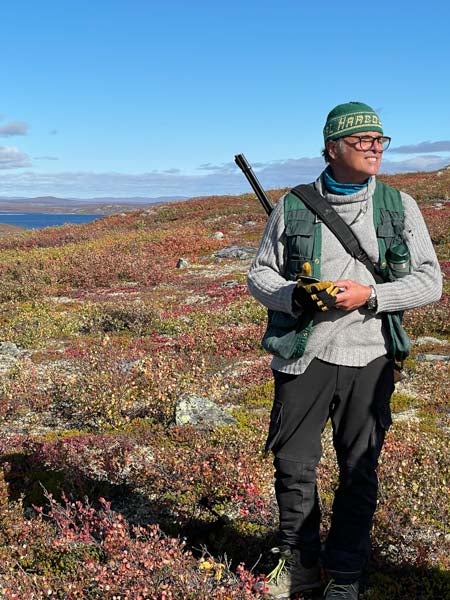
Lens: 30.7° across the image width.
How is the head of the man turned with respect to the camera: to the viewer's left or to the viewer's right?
to the viewer's right

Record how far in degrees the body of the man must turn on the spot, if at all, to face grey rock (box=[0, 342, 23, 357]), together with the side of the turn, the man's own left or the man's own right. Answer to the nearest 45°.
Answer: approximately 135° to the man's own right

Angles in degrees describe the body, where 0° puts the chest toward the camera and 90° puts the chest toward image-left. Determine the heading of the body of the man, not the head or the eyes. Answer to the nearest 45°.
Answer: approximately 0°

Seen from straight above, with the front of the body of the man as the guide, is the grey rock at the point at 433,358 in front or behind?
behind

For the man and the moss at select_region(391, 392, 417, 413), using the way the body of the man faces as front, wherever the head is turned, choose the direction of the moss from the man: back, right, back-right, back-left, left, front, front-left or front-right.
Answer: back

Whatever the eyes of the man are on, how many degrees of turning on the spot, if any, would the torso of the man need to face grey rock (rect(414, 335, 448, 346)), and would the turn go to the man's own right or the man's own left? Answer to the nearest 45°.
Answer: approximately 180°

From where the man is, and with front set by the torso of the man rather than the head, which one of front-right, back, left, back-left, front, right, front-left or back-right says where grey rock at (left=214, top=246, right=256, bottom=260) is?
back

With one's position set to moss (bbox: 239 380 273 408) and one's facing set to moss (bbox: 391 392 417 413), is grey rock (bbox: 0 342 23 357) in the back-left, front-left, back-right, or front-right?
back-left
